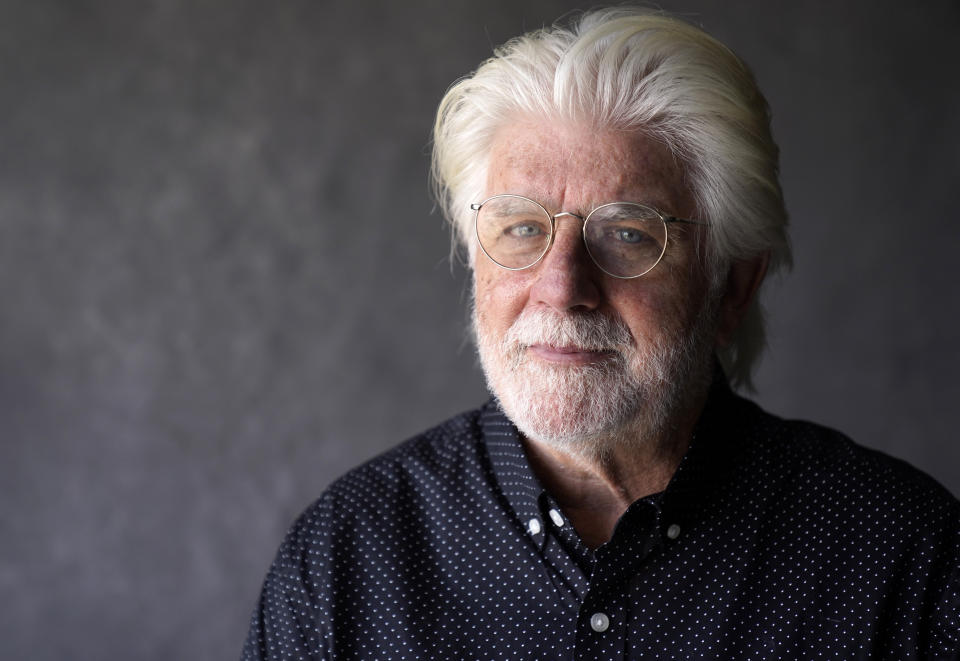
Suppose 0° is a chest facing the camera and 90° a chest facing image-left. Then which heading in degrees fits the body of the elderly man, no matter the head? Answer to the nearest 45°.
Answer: approximately 0°
